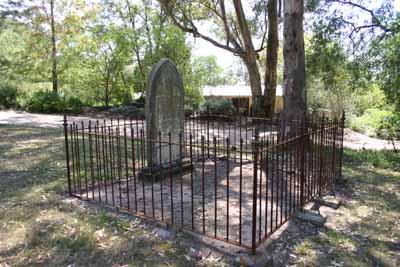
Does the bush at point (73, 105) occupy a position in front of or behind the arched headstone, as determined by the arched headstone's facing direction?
behind

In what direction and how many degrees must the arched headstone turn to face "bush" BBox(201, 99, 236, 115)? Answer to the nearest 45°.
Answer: approximately 135° to its left

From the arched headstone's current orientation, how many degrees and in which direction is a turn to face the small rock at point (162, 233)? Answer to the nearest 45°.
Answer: approximately 45° to its right

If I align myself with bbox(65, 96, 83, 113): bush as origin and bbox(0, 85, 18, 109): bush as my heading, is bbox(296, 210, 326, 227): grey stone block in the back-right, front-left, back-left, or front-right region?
back-left

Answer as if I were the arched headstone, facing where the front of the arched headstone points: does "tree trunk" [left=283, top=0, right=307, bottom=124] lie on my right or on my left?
on my left

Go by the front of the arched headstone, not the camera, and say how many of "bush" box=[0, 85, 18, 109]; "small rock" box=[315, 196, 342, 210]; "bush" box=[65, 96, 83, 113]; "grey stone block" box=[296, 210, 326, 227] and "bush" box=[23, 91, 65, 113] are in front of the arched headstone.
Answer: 2

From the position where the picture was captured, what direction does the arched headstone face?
facing the viewer and to the right of the viewer

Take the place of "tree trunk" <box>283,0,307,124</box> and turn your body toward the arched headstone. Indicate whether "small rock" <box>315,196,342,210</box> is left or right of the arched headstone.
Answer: left

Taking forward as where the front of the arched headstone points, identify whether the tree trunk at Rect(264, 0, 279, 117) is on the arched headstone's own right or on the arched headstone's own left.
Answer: on the arched headstone's own left
